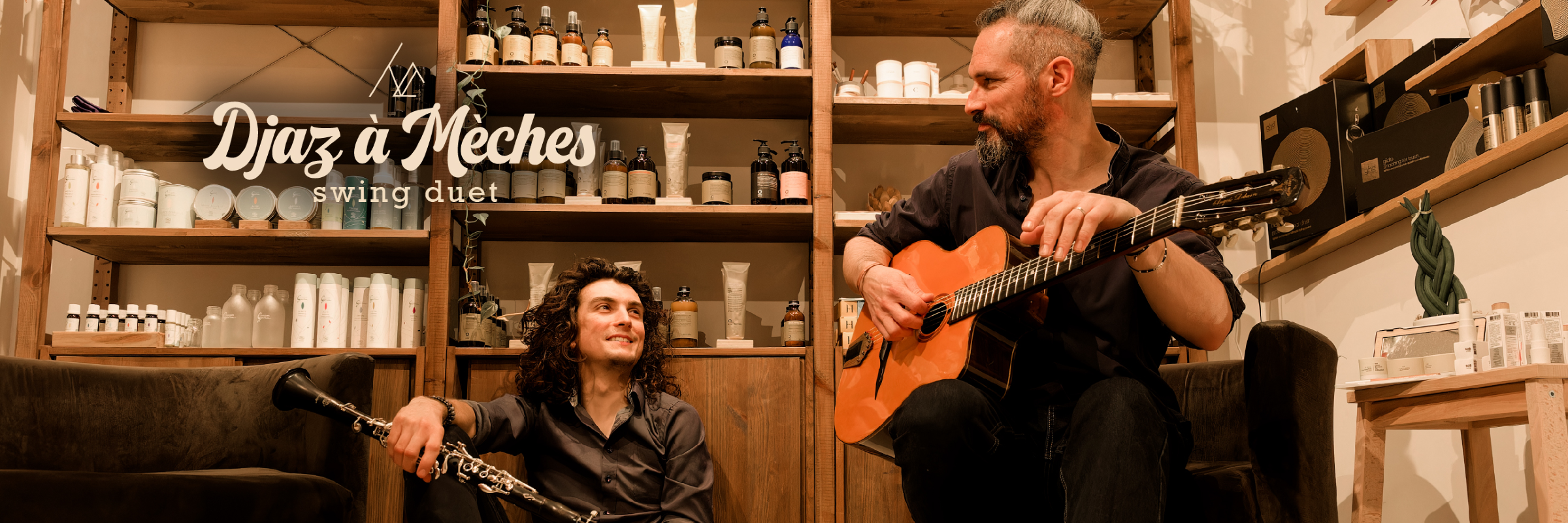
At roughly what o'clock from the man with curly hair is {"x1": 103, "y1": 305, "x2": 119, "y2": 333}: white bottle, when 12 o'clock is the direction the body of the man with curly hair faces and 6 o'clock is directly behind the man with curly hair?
The white bottle is roughly at 4 o'clock from the man with curly hair.

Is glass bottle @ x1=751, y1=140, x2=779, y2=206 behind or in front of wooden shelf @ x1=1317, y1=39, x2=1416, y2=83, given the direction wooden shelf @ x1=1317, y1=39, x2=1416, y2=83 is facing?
in front

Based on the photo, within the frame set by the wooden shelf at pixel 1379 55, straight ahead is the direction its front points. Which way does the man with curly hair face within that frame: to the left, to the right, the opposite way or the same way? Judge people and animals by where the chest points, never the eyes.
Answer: to the left

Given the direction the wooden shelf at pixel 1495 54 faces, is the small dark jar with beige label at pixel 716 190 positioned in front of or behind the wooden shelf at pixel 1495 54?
in front

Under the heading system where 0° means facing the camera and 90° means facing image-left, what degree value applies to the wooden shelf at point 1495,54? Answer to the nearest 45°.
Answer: approximately 45°

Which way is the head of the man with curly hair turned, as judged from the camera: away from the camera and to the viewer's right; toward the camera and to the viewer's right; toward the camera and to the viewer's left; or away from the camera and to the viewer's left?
toward the camera and to the viewer's right
